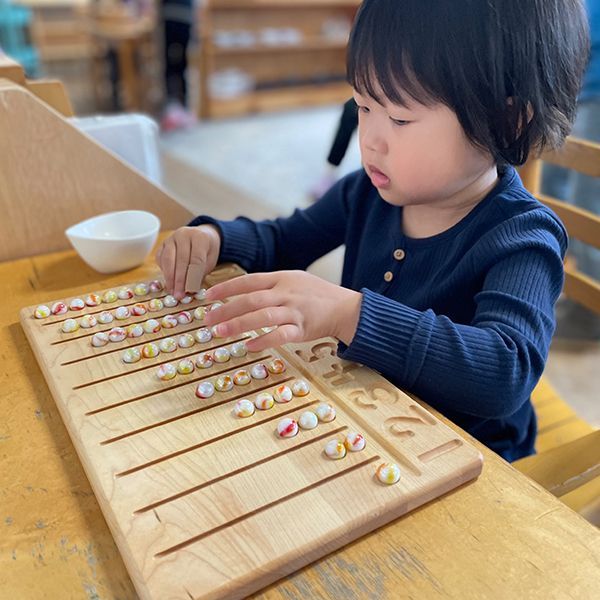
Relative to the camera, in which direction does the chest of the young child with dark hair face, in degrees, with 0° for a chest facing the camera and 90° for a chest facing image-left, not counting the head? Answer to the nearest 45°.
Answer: approximately 45°

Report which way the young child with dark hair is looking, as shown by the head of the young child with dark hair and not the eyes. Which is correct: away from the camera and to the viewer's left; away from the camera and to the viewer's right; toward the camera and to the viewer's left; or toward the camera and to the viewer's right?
toward the camera and to the viewer's left

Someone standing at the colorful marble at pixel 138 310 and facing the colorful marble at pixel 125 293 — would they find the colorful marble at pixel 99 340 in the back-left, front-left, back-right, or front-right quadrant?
back-left
